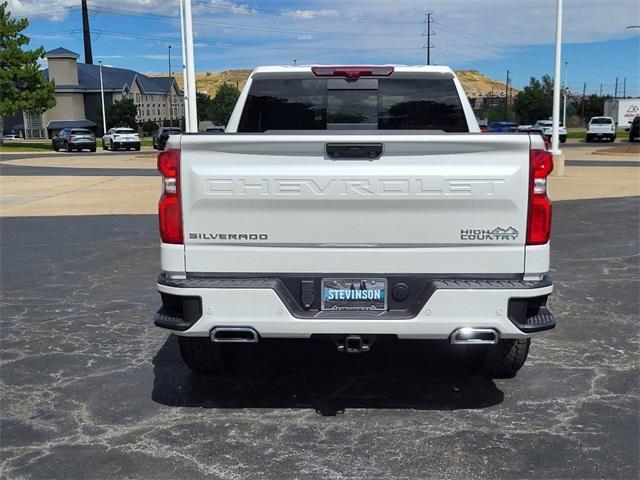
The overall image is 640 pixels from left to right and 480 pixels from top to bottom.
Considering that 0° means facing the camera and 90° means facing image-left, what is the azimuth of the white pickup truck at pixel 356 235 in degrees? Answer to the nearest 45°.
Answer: approximately 180°

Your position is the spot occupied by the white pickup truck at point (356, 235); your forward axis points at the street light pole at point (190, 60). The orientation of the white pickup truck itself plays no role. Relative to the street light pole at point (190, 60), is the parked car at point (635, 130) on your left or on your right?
right

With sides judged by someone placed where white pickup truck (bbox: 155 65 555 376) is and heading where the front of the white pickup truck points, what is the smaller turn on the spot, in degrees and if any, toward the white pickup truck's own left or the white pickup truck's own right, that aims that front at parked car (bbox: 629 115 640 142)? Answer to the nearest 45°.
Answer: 0° — it already faces it

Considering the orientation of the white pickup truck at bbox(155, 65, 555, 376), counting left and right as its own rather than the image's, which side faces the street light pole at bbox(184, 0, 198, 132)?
front
